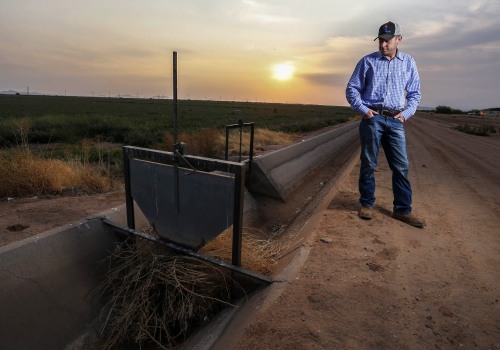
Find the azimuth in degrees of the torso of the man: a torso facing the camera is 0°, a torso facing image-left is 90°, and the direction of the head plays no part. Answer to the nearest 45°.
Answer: approximately 0°
